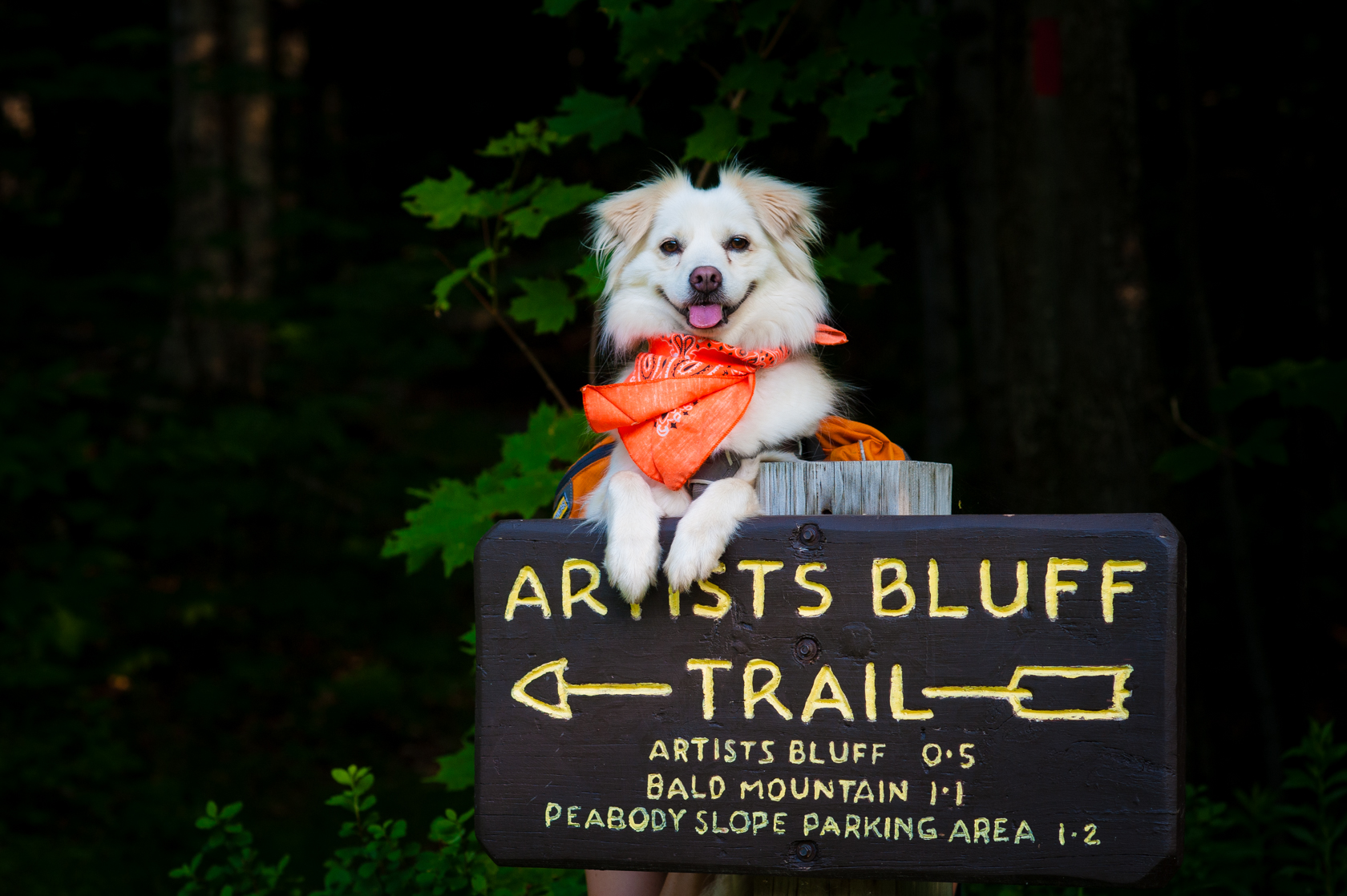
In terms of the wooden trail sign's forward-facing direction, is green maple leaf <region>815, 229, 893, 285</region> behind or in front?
behind

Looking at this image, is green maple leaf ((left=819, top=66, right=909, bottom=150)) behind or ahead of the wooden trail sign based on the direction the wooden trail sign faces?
behind

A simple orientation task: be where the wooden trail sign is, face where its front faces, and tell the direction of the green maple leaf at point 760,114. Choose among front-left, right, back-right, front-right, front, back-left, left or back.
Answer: back

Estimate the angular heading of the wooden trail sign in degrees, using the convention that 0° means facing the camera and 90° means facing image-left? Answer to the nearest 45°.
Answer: approximately 0°

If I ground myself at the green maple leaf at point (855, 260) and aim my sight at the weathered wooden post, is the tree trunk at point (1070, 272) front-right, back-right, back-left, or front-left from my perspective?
back-left

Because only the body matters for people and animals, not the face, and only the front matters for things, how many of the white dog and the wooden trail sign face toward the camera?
2

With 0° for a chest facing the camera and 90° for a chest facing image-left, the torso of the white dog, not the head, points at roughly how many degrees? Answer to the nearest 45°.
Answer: approximately 0°
